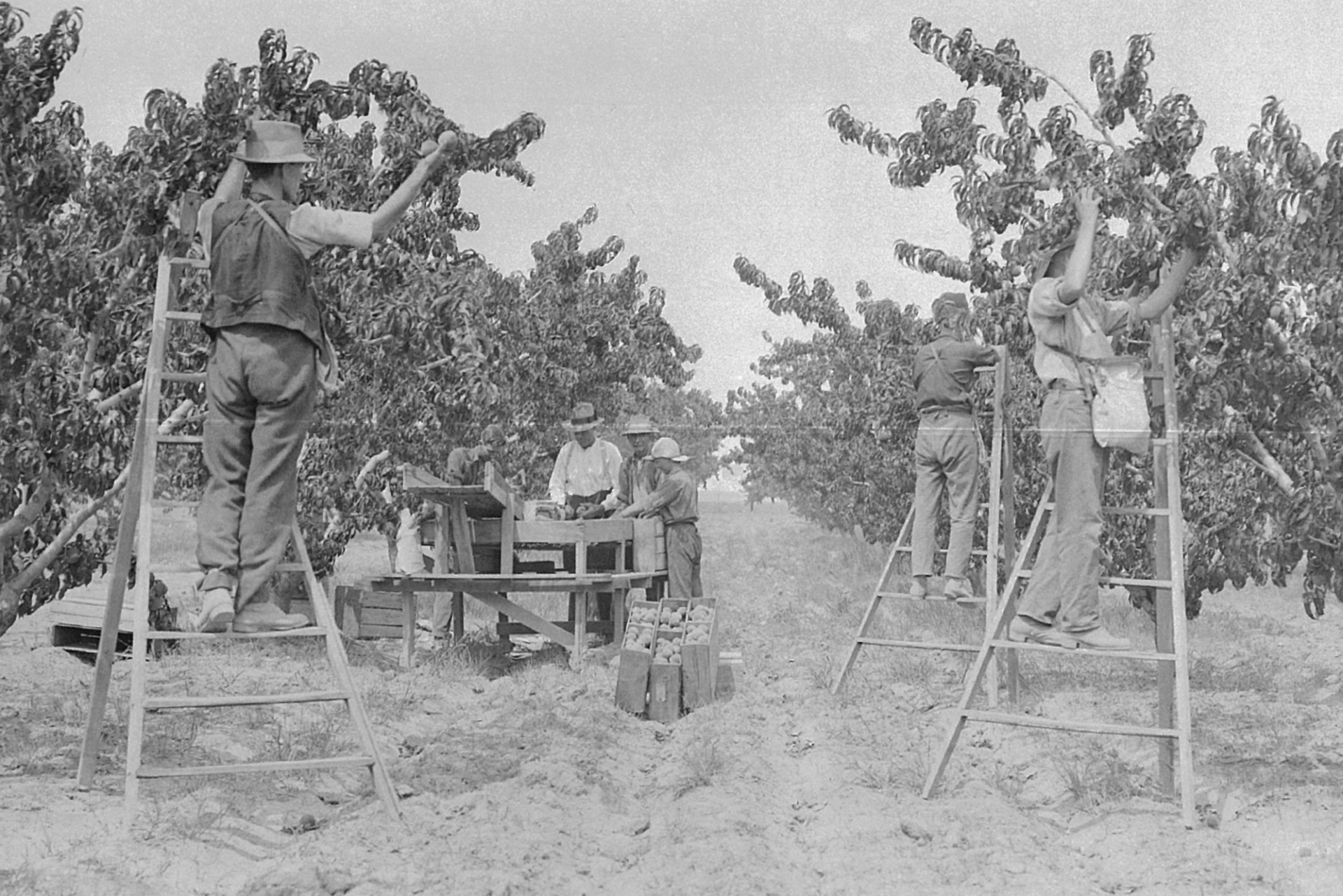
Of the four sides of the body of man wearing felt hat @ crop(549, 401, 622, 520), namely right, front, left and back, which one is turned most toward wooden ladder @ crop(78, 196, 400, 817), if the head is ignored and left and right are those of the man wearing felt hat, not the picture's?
front

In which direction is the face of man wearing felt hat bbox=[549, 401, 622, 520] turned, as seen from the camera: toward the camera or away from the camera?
toward the camera

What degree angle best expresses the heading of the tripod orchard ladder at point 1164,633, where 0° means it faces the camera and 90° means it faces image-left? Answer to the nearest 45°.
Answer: approximately 0°

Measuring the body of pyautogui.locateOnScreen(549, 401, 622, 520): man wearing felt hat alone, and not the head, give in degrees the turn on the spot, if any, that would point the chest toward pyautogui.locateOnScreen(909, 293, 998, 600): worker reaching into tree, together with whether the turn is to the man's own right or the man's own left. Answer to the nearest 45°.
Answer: approximately 45° to the man's own left

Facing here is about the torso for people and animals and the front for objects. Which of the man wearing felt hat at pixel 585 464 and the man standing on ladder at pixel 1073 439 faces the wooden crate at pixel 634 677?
the man wearing felt hat

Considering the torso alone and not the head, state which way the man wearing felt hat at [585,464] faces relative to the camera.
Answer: toward the camera

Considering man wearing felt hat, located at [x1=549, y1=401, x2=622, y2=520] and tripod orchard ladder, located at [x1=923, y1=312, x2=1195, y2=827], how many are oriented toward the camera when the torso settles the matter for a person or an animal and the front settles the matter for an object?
2

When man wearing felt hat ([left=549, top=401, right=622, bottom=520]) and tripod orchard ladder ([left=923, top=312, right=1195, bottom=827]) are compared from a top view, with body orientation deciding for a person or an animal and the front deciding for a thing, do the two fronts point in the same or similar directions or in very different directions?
same or similar directions

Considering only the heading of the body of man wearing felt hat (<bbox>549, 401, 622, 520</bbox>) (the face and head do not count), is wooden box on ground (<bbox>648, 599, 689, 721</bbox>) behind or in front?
in front

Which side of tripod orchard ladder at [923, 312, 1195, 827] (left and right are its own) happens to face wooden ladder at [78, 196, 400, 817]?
right

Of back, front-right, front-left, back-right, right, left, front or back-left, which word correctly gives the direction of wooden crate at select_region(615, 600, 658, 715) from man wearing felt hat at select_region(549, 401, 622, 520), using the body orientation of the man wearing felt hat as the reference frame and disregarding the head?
front

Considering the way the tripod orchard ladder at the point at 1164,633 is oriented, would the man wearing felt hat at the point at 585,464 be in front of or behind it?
behind

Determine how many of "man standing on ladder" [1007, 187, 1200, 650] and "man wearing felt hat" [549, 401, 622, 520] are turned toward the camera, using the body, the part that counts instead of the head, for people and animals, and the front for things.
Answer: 1

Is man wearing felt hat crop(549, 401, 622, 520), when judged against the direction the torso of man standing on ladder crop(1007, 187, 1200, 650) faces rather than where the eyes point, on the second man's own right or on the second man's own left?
on the second man's own left

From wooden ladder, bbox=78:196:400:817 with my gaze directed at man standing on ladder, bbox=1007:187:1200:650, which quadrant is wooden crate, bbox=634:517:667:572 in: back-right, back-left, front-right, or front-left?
front-left
